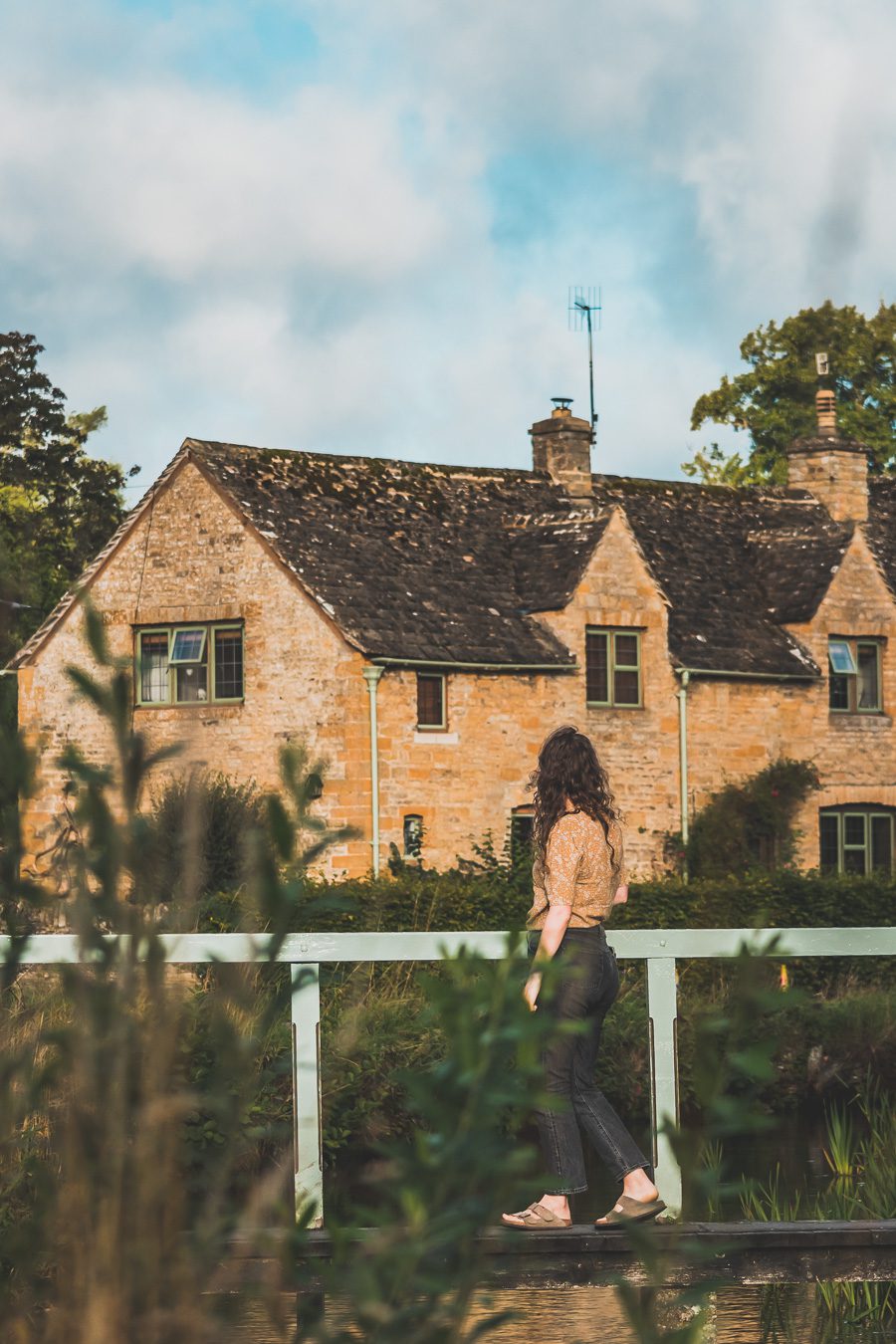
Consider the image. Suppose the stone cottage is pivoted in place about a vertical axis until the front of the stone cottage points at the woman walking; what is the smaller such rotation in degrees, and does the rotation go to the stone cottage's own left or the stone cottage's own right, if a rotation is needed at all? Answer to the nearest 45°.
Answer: approximately 45° to the stone cottage's own right

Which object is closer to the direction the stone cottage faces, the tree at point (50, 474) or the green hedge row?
the green hedge row

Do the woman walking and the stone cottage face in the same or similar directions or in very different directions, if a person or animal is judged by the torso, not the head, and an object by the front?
very different directions

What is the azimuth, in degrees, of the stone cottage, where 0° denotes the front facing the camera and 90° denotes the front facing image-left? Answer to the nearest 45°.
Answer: approximately 315°
